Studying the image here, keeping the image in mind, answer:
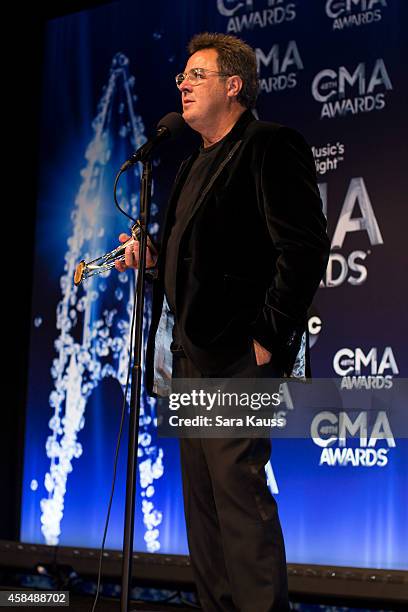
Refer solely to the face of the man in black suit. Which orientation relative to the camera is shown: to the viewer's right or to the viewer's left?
to the viewer's left

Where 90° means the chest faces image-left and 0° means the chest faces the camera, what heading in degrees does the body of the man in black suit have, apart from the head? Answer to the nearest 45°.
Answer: approximately 45°
